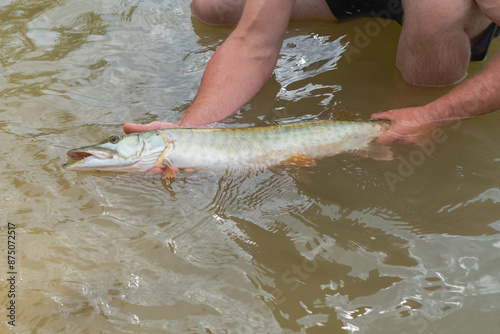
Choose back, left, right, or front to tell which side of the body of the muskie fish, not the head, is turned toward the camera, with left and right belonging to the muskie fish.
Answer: left
